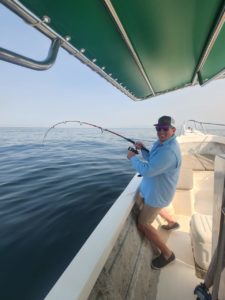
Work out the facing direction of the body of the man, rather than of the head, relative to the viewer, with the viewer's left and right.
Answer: facing to the left of the viewer
